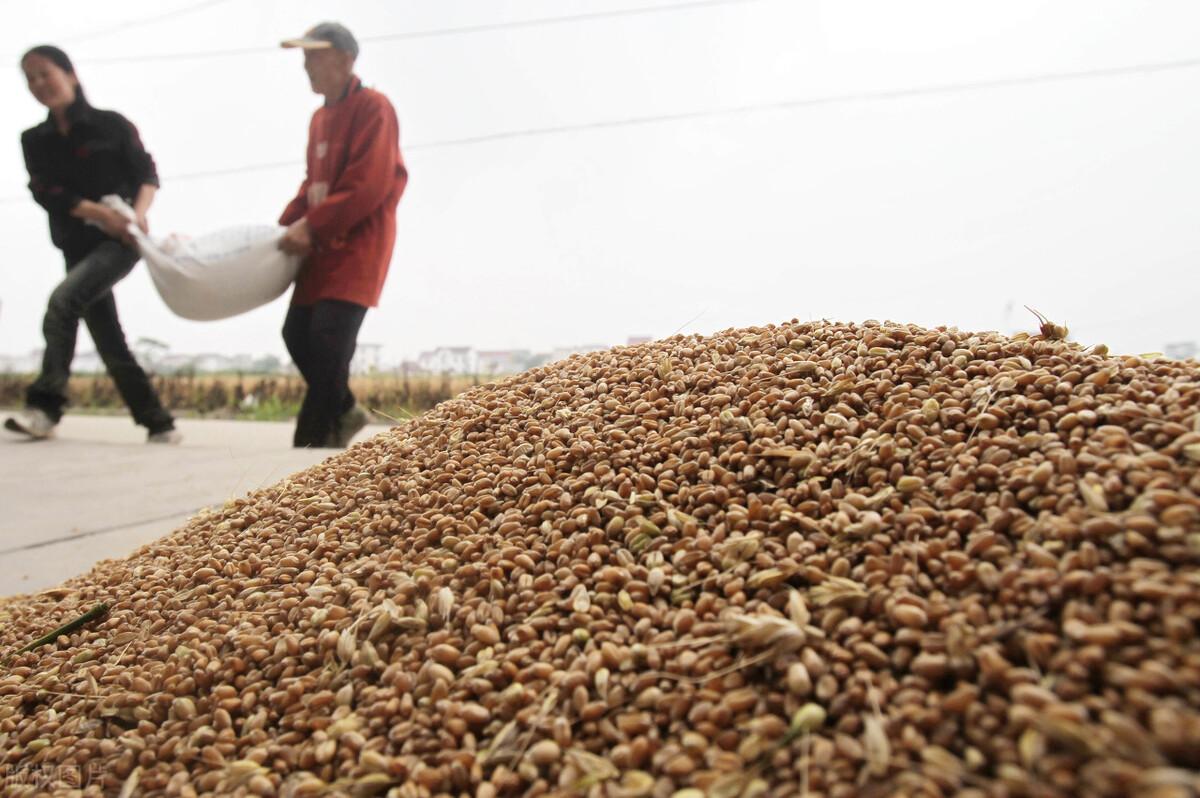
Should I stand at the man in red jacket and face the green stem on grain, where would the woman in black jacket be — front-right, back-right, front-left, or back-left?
back-right

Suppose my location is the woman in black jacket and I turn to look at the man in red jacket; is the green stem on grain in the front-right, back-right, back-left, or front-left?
front-right

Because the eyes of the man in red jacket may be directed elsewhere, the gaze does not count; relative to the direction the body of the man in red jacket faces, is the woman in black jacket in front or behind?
in front

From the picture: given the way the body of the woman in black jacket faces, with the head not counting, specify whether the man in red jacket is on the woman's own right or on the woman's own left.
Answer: on the woman's own left

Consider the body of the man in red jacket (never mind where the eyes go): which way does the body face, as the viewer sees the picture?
to the viewer's left

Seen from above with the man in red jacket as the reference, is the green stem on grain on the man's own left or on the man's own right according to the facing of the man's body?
on the man's own left

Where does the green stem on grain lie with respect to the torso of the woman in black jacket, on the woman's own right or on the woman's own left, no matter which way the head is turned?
on the woman's own left

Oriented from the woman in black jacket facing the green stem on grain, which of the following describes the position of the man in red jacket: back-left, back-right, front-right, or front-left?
front-left

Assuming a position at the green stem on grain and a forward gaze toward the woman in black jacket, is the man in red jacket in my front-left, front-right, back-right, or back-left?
front-right

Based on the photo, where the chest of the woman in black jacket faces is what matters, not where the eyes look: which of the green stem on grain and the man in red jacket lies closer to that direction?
the green stem on grain

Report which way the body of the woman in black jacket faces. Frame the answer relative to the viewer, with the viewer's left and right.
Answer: facing the viewer and to the left of the viewer
